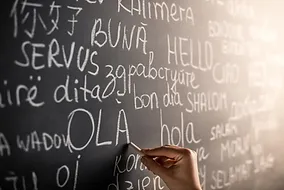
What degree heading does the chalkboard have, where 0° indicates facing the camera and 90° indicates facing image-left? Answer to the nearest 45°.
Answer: approximately 315°
